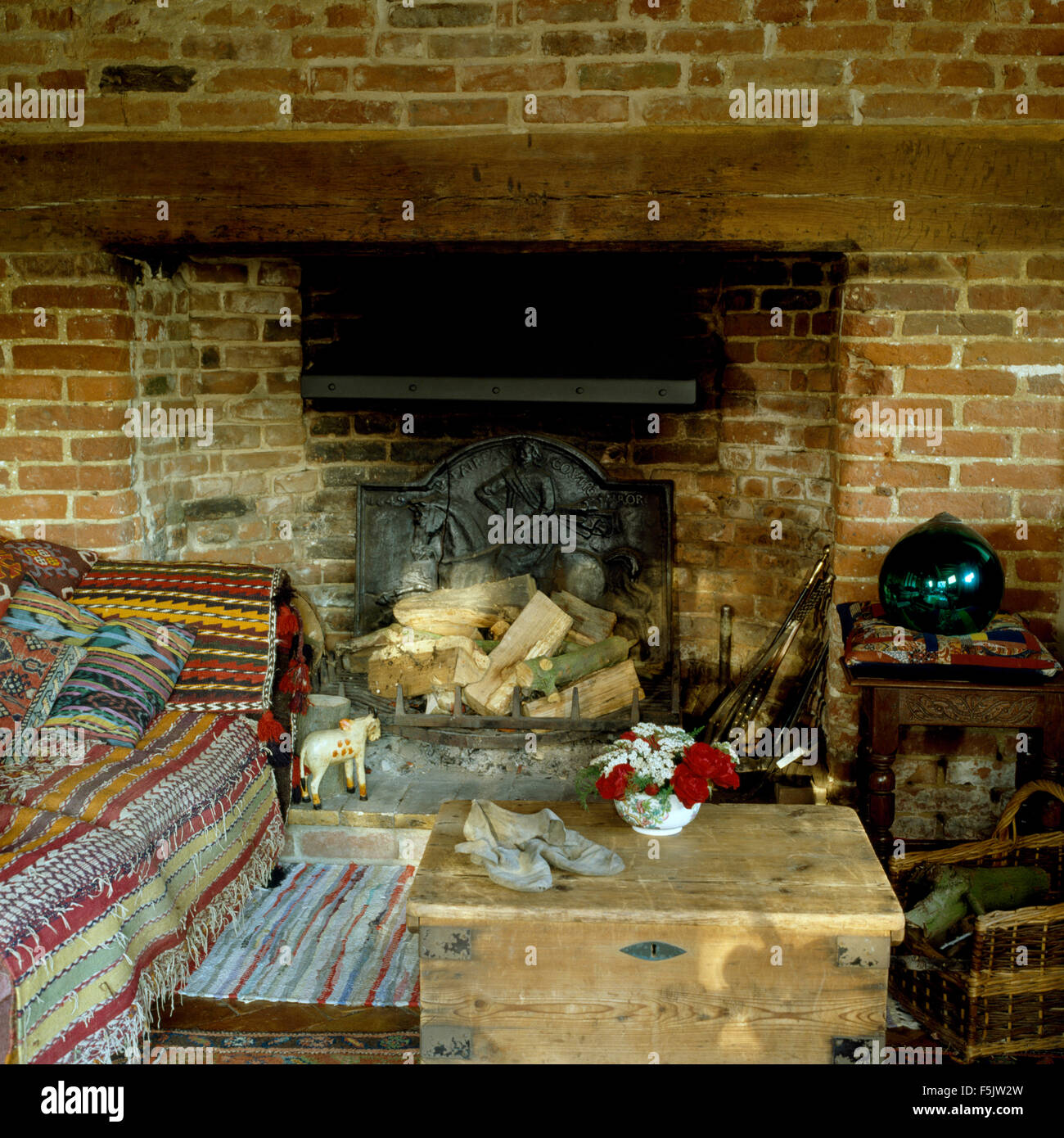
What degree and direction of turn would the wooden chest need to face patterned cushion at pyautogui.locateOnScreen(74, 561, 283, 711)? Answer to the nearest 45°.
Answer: approximately 135° to its right

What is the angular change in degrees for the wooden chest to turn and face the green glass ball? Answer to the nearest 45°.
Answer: approximately 135° to its left

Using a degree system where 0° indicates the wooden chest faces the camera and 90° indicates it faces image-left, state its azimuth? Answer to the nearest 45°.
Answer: approximately 0°

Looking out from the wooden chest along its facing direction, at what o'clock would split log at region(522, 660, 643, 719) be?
The split log is roughly at 6 o'clock from the wooden chest.

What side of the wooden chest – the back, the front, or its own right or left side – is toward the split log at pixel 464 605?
back

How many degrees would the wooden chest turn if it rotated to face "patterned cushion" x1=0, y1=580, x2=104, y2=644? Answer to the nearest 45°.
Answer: approximately 135° to its right

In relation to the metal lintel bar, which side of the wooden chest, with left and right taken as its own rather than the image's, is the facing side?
back
